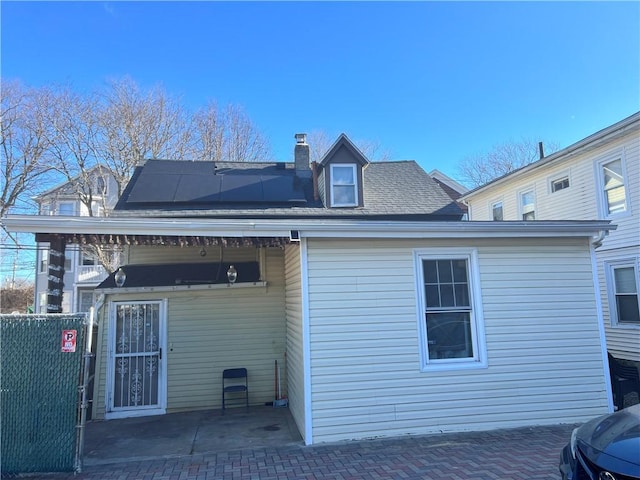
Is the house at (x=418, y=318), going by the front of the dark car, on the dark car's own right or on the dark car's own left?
on the dark car's own right

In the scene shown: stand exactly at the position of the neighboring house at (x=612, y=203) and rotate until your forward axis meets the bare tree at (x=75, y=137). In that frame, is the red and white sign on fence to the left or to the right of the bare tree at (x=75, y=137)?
left

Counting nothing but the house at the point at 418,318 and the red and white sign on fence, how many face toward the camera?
2

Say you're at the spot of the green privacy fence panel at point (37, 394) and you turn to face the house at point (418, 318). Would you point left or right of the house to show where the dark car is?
right

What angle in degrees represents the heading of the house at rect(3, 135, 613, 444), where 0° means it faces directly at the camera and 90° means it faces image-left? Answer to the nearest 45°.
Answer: approximately 0°

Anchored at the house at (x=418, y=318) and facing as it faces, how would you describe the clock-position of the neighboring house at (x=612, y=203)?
The neighboring house is roughly at 8 o'clock from the house.

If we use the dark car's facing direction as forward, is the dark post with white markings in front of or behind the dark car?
in front

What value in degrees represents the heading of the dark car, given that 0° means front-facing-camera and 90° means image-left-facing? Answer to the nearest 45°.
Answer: approximately 45°

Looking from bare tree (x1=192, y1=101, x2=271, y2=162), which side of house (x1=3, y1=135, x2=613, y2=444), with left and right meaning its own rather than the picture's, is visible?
back

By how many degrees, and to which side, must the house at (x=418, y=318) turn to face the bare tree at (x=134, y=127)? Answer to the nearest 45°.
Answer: approximately 135° to its right

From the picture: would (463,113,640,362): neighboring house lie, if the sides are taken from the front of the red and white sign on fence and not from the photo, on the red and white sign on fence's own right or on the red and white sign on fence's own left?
on the red and white sign on fence's own left
